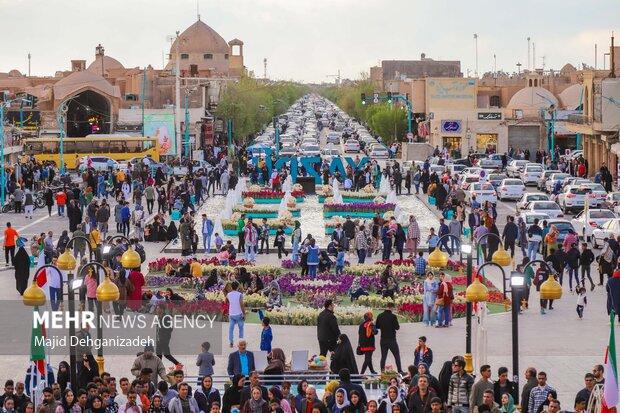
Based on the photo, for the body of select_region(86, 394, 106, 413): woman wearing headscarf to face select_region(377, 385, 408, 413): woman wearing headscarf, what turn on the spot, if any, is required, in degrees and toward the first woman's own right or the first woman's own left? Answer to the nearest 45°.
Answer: approximately 90° to the first woman's own left

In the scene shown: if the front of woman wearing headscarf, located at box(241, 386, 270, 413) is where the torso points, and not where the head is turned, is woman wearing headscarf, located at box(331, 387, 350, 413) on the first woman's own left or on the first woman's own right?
on the first woman's own left

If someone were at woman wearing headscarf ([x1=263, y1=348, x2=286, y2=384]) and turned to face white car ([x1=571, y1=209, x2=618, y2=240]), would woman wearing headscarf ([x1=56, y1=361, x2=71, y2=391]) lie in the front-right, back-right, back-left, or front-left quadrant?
back-left

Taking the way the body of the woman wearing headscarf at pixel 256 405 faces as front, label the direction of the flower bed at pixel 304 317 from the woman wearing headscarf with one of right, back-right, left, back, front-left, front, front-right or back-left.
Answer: back

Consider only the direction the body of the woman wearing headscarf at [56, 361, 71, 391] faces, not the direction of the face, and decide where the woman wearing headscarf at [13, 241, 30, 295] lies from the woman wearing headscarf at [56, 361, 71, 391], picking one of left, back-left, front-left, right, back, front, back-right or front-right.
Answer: back

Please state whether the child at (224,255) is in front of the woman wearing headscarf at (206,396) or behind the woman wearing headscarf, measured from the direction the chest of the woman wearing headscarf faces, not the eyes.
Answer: behind
